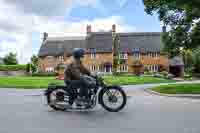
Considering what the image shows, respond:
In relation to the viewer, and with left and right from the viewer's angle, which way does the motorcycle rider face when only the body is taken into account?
facing to the right of the viewer

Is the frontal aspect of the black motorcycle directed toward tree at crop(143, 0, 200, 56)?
no

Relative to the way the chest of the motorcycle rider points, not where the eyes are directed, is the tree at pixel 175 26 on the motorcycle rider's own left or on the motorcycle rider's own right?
on the motorcycle rider's own left

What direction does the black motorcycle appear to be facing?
to the viewer's right
